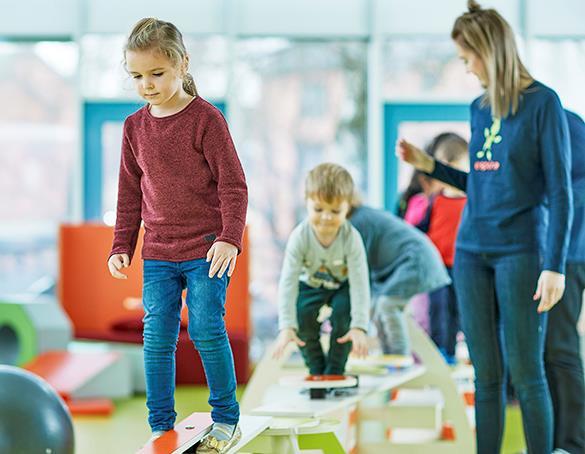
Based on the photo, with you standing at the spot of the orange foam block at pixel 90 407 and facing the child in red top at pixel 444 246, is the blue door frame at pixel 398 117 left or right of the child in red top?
left

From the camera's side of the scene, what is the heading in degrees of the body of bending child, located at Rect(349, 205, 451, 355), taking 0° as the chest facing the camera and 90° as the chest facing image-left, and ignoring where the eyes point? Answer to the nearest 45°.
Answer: approximately 90°

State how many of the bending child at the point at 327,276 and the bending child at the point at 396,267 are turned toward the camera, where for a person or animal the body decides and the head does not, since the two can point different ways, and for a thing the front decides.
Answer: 1

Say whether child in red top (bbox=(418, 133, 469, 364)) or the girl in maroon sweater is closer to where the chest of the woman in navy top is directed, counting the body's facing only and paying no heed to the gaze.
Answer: the girl in maroon sweater

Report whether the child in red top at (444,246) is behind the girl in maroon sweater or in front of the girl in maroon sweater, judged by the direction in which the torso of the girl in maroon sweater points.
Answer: behind

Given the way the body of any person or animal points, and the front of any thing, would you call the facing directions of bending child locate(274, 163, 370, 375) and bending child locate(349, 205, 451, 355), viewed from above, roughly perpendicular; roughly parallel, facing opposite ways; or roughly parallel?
roughly perpendicular

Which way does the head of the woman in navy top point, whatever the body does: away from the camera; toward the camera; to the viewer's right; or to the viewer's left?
to the viewer's left

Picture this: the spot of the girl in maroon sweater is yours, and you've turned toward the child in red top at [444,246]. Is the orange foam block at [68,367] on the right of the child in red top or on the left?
left

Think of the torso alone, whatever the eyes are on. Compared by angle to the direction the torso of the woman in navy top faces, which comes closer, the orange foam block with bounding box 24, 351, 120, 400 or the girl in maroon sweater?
the girl in maroon sweater
